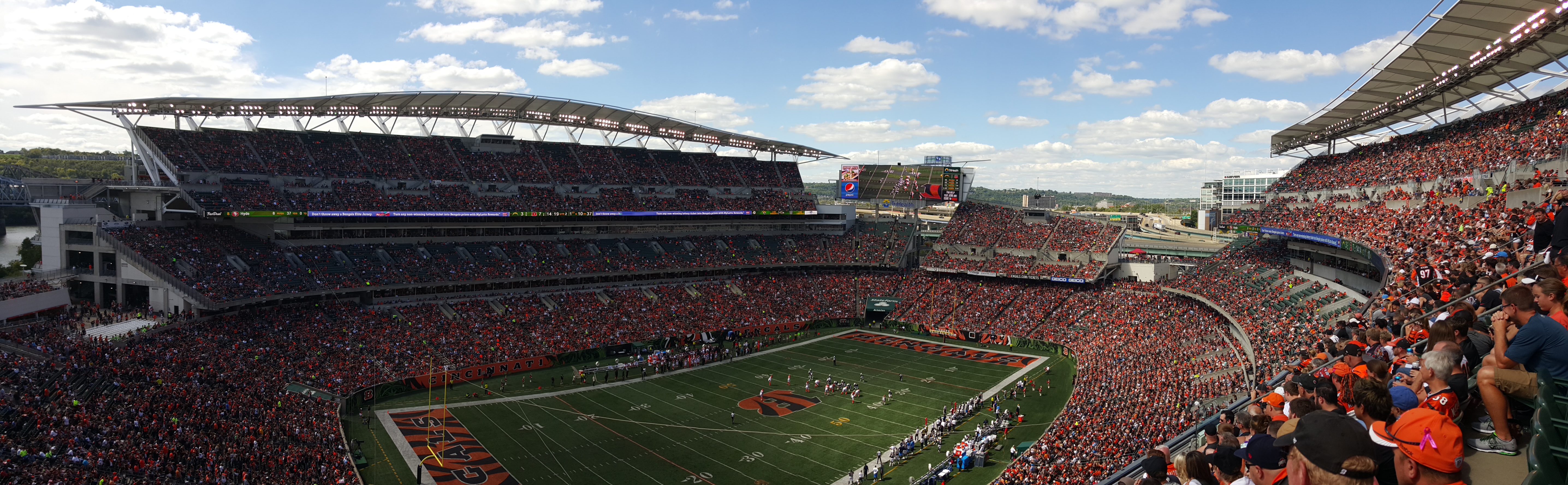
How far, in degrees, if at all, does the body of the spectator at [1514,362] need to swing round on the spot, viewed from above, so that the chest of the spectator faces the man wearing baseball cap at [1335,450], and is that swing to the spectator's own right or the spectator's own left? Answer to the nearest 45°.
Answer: approximately 90° to the spectator's own left

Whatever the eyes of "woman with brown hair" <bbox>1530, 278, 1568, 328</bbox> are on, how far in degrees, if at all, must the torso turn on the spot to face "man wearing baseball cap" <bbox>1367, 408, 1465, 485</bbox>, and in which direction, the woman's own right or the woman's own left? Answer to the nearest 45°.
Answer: approximately 90° to the woman's own left

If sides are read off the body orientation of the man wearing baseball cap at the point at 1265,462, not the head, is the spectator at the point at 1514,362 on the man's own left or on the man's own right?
on the man's own right

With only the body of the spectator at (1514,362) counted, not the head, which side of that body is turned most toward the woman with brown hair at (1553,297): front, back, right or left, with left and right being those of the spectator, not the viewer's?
right

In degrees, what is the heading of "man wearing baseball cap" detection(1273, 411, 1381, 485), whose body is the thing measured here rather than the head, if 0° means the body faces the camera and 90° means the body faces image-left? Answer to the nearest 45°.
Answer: approximately 135°

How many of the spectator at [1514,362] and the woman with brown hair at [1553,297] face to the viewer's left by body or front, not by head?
2

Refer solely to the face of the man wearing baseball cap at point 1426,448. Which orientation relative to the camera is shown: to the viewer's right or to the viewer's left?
to the viewer's left

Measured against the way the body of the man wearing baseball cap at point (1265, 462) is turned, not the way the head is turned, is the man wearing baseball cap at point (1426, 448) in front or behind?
behind

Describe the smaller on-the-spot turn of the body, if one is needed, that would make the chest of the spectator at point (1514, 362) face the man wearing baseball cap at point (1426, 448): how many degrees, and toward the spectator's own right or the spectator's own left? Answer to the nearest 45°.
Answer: approximately 90° to the spectator's own left

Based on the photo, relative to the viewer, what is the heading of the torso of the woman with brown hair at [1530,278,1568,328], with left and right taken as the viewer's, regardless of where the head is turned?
facing to the left of the viewer

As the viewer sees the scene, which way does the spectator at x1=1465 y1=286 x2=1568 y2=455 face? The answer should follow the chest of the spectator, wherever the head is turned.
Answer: to the viewer's left

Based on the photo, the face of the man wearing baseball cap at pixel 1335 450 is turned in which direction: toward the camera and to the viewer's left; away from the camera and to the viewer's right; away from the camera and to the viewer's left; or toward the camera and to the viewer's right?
away from the camera and to the viewer's left
